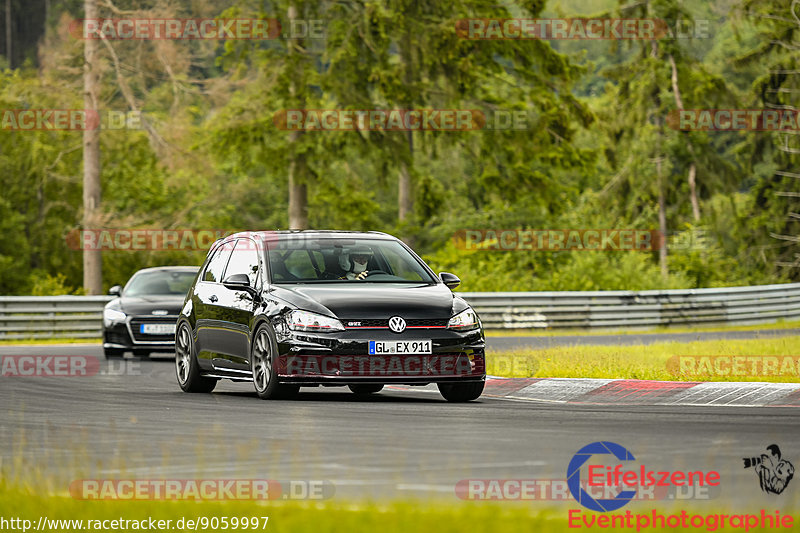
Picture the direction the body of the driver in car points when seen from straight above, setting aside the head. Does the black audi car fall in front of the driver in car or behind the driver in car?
behind

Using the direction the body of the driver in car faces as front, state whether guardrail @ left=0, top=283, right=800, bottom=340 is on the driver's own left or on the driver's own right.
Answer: on the driver's own left

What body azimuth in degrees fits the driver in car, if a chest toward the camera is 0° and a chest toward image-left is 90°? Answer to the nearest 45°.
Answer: approximately 315°

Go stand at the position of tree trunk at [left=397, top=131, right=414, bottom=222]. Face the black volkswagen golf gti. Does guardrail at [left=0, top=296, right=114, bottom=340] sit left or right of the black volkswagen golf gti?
right

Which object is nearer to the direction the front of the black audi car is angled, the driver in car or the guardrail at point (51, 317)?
the driver in car

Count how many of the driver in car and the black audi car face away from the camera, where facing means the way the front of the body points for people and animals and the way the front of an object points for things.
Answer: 0

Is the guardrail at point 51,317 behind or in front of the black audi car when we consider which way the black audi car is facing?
behind

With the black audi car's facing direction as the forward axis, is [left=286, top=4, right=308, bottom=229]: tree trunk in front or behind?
behind

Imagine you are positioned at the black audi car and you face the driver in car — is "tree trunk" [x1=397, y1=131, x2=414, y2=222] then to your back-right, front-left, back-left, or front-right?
back-left

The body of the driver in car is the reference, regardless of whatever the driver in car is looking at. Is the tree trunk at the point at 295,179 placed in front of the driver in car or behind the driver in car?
behind
